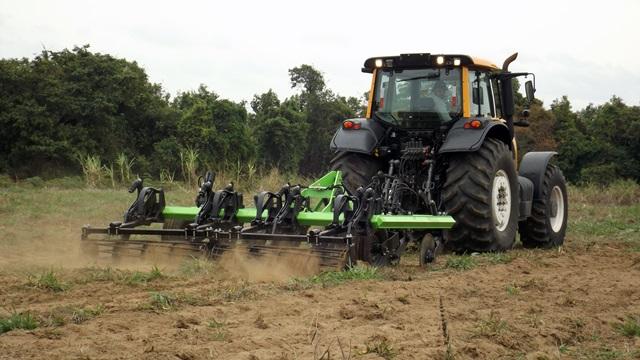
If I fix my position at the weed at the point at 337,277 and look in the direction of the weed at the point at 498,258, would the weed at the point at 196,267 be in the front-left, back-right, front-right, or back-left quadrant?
back-left

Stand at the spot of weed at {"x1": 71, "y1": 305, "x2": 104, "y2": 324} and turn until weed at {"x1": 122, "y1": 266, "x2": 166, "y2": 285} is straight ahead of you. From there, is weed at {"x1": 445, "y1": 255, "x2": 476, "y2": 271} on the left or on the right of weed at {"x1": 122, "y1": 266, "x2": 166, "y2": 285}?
right

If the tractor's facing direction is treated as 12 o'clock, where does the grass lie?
The grass is roughly at 4 o'clock from the tractor.

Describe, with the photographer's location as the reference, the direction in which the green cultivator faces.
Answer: facing away from the viewer and to the right of the viewer

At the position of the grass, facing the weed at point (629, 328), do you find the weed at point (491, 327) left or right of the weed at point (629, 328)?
right

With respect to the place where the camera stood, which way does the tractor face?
facing away from the viewer and to the right of the viewer
